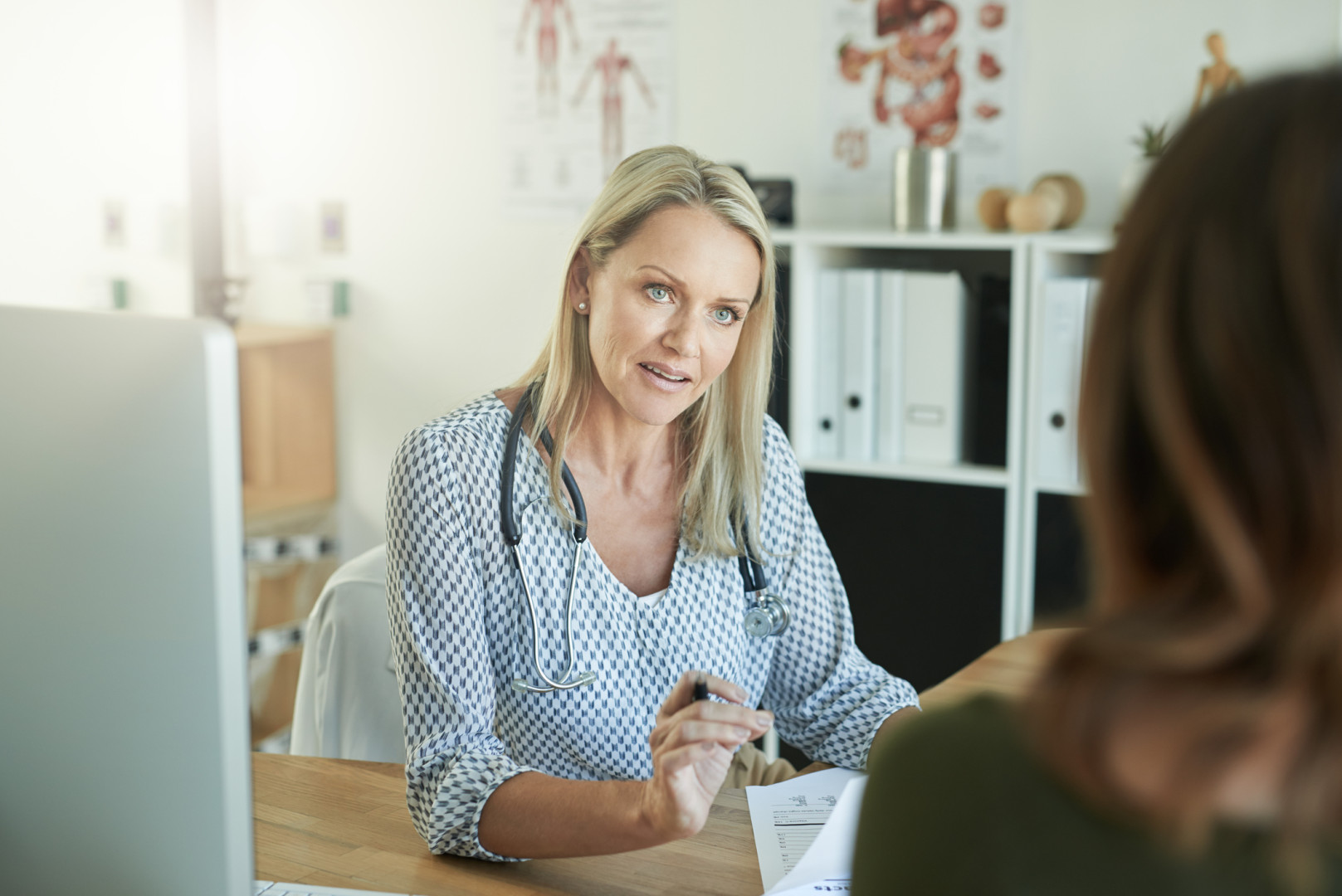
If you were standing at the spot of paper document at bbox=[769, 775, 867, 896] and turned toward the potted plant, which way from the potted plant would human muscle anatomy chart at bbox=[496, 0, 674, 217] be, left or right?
left

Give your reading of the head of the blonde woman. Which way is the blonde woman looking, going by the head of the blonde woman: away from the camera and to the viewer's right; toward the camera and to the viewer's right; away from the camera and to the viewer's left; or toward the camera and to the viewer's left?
toward the camera and to the viewer's right

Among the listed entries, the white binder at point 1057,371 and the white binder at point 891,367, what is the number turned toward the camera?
2

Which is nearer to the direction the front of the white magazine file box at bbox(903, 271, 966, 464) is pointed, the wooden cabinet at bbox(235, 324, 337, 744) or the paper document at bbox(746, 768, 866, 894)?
the paper document

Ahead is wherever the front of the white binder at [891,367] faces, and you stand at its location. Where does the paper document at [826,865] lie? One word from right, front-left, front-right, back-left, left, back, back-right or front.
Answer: front

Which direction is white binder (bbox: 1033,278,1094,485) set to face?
toward the camera

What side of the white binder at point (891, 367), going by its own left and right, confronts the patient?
front

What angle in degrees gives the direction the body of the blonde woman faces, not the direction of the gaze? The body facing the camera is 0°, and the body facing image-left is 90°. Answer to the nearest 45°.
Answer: approximately 315°

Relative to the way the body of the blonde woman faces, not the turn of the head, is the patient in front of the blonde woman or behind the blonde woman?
in front

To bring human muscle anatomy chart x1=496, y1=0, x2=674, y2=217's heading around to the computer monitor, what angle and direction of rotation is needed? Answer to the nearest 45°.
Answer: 0° — it already faces it

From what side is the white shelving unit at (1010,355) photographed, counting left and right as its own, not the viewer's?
front

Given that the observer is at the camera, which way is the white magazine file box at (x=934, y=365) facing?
facing the viewer

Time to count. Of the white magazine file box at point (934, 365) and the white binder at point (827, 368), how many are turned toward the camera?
2

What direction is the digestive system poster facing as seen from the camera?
toward the camera
